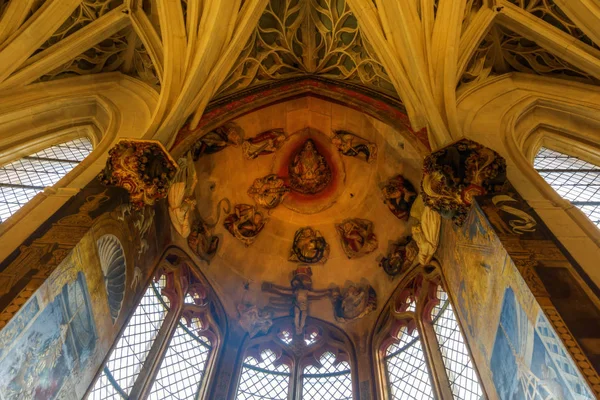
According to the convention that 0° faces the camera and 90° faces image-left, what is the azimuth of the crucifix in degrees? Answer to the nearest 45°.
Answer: approximately 0°

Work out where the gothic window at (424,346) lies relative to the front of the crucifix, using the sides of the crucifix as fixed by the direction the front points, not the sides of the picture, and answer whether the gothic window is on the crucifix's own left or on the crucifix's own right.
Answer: on the crucifix's own left

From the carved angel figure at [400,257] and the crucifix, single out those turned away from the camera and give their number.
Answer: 0

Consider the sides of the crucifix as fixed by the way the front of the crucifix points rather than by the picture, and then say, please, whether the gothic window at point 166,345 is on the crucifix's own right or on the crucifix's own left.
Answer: on the crucifix's own right

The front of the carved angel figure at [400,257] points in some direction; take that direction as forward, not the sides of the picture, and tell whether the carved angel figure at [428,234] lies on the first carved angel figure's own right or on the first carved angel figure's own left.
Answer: on the first carved angel figure's own left

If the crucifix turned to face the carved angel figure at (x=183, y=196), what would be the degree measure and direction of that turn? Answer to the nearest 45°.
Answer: approximately 45° to its right
